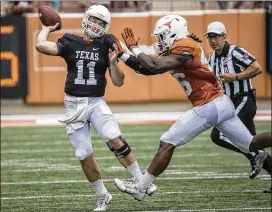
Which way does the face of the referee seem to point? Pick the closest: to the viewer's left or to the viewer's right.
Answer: to the viewer's left

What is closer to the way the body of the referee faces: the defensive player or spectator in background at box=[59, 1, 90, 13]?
the defensive player

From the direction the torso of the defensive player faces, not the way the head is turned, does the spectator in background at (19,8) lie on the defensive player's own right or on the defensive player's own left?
on the defensive player's own right

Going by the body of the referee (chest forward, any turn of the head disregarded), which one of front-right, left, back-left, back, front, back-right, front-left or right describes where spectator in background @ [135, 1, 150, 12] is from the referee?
back-right

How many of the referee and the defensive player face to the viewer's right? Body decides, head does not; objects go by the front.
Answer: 0

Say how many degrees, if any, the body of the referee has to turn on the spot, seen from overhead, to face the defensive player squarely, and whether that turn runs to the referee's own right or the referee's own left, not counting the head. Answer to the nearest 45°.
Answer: approximately 45° to the referee's own left

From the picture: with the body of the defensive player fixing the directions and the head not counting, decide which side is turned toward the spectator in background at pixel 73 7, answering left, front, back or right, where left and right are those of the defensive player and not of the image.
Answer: right

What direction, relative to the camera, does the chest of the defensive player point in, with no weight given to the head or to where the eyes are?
to the viewer's left

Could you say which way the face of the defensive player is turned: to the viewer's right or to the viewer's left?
to the viewer's left

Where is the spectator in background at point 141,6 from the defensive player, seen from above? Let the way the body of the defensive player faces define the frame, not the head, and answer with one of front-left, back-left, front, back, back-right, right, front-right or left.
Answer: right
